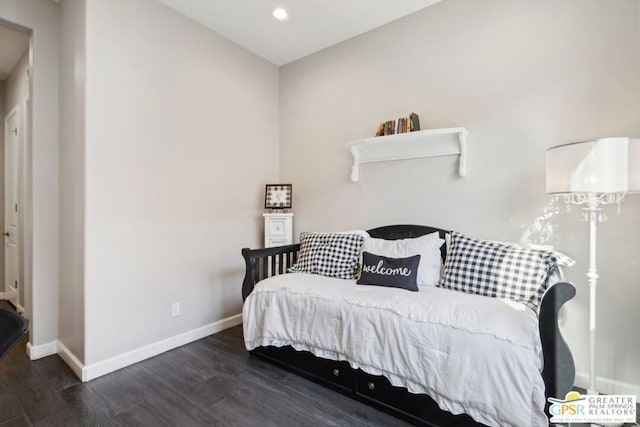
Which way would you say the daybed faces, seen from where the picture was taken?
facing the viewer and to the left of the viewer

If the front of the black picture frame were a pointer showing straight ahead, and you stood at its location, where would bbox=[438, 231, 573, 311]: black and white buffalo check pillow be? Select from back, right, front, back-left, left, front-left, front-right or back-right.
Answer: front-left

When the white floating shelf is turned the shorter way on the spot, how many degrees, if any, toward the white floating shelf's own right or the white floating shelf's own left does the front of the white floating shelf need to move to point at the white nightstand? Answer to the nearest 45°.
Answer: approximately 45° to the white floating shelf's own right

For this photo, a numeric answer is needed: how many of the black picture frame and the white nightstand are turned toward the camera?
2

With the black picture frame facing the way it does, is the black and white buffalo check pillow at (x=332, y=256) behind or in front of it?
in front

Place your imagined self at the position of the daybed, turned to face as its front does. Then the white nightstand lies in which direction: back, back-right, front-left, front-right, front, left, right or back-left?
right

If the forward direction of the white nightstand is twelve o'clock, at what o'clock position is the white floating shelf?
The white floating shelf is roughly at 10 o'clock from the white nightstand.

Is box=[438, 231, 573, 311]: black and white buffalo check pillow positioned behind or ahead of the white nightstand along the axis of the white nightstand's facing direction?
ahead

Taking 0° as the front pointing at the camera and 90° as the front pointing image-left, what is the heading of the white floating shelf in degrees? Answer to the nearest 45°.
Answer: approximately 45°
